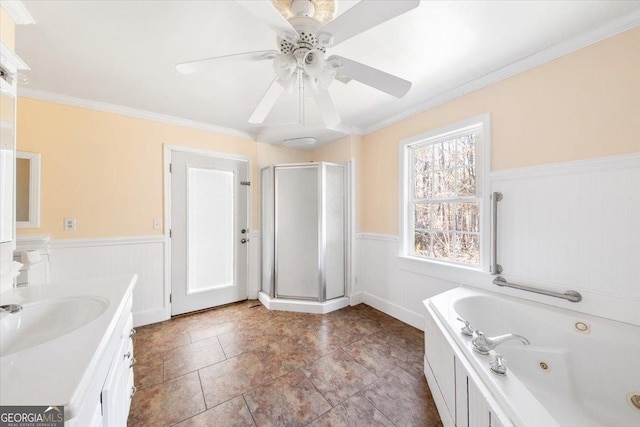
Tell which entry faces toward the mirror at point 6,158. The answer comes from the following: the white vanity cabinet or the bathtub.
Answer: the bathtub

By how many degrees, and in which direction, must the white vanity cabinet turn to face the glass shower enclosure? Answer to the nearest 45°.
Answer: approximately 45° to its left

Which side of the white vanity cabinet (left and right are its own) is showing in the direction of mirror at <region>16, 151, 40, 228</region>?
left

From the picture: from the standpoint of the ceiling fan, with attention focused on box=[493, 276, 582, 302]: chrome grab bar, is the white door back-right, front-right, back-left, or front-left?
back-left

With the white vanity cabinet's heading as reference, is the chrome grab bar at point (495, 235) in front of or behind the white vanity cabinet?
in front

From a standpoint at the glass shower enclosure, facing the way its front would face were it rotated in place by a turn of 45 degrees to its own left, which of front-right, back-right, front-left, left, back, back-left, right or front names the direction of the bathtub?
front

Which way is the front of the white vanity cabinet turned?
to the viewer's right

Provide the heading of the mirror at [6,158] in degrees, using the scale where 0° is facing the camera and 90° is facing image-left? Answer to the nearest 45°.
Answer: approximately 270°

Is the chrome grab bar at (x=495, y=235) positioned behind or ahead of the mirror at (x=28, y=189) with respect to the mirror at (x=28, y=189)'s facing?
ahead

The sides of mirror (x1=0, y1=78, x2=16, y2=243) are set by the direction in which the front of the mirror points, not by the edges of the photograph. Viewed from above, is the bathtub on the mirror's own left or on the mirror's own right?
on the mirror's own right
